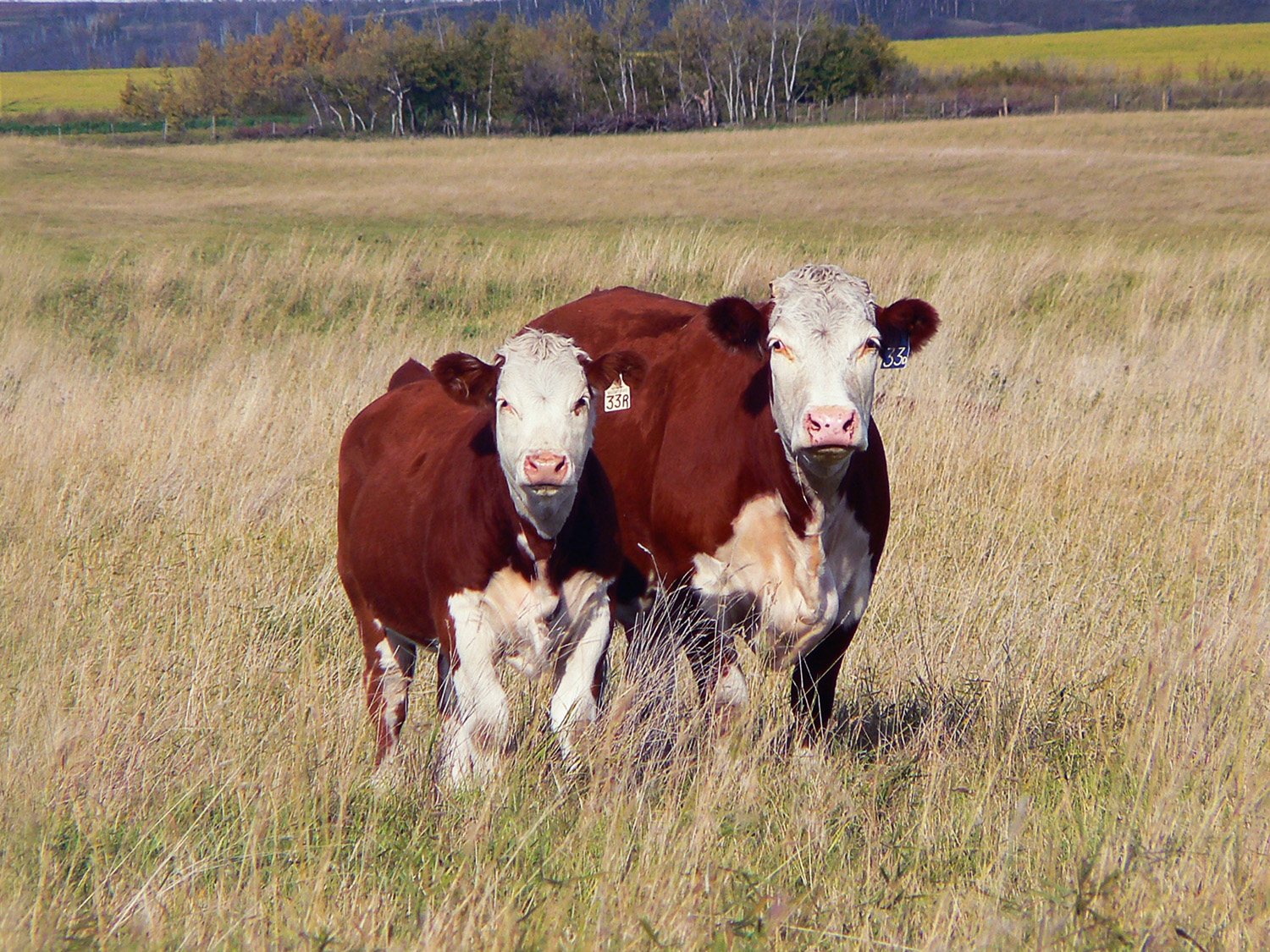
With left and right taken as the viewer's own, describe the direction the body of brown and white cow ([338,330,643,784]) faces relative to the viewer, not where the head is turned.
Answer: facing the viewer and to the right of the viewer

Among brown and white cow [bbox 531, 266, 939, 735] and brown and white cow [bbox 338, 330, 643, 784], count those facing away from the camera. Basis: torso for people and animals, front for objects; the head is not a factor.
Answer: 0

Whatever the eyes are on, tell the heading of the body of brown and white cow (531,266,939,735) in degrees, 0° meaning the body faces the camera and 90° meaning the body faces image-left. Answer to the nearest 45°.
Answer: approximately 315°

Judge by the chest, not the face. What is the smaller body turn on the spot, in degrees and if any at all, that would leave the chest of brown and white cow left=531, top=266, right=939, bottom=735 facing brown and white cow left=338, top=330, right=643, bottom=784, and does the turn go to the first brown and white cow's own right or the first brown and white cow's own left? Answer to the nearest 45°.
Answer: approximately 90° to the first brown and white cow's own right

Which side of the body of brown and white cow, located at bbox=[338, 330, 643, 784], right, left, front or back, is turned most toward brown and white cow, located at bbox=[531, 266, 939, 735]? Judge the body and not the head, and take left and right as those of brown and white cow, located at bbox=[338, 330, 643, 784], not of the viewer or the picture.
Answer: left
